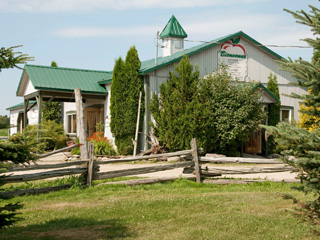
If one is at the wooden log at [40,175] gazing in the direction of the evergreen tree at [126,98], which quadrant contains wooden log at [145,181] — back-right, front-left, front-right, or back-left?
front-right

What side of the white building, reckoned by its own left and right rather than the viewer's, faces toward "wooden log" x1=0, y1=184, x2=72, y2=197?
front

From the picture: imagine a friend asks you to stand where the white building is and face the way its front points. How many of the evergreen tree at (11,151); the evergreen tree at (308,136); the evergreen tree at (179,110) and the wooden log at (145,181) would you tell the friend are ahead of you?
4

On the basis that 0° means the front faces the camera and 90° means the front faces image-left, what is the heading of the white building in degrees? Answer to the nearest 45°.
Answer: approximately 0°

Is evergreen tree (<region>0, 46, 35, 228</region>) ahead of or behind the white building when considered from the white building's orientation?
ahead

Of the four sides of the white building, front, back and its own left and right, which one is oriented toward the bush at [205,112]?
front

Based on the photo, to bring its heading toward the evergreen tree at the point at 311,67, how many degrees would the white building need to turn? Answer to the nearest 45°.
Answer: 0° — it already faces it

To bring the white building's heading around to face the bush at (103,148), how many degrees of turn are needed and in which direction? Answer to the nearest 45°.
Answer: approximately 45° to its right

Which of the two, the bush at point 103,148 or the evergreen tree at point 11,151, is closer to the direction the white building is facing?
the evergreen tree

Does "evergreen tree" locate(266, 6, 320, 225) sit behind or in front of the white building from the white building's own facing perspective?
in front

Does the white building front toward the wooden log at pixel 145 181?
yes
